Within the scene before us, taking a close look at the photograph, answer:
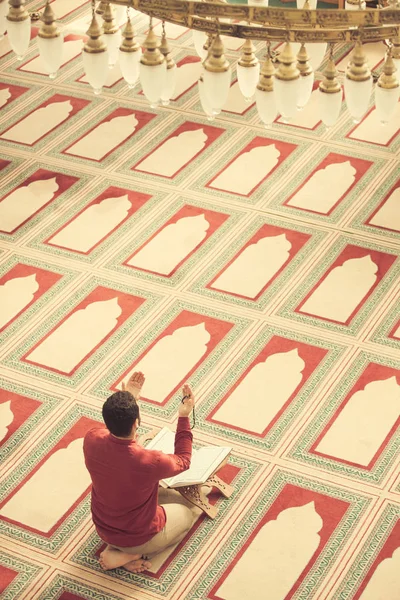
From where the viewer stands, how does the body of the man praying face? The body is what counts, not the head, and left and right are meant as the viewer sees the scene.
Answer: facing away from the viewer and to the right of the viewer
